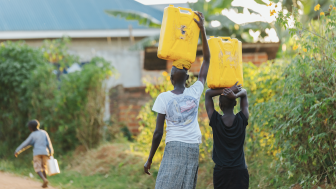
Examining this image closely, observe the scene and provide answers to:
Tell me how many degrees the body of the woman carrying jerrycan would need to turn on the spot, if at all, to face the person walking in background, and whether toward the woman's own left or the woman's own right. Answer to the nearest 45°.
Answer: approximately 45° to the woman's own left

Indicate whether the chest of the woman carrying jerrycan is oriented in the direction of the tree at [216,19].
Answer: yes

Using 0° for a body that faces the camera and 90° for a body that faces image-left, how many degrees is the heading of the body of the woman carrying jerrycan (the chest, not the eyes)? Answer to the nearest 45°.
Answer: approximately 180°

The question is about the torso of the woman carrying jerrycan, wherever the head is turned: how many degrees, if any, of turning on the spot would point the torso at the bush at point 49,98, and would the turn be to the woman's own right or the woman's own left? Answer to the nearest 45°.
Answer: approximately 45° to the woman's own left

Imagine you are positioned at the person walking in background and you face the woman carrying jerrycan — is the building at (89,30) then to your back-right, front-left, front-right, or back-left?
back-left
